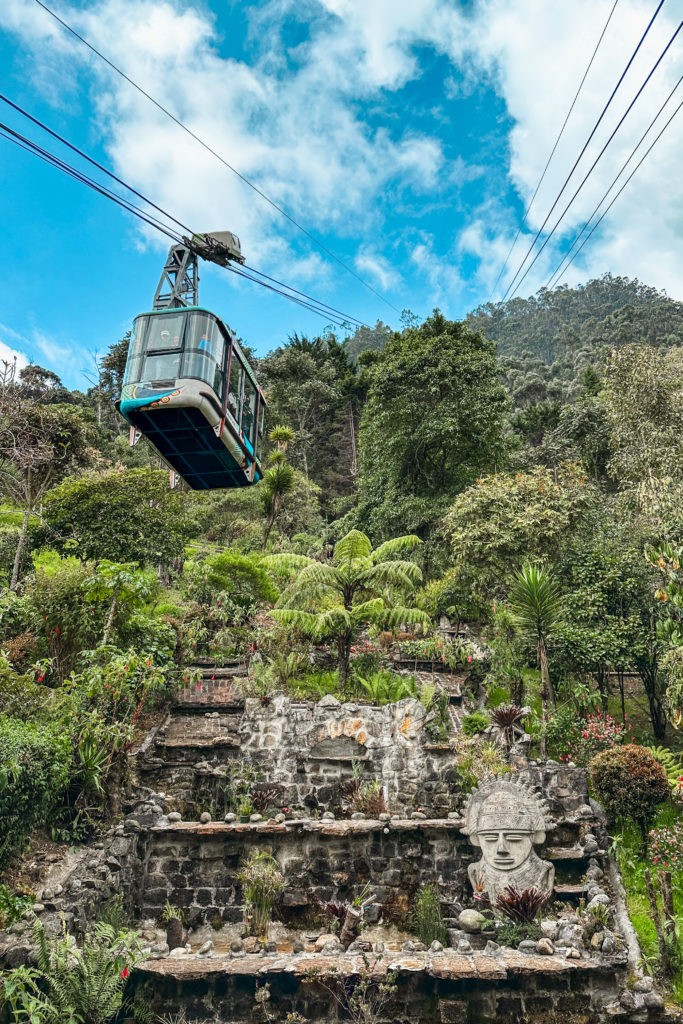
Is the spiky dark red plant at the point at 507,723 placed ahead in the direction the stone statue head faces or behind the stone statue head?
behind

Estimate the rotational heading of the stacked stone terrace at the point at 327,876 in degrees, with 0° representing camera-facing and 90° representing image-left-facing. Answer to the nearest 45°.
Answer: approximately 0°

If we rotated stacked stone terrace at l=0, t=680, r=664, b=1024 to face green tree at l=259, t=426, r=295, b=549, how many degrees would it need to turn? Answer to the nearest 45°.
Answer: approximately 180°

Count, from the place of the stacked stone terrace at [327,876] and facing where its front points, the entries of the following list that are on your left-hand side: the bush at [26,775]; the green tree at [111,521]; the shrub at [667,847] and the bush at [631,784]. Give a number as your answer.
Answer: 2

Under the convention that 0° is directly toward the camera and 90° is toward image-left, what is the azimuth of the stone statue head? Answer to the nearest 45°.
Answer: approximately 0°

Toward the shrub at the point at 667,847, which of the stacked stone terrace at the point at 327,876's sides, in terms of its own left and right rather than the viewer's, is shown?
left

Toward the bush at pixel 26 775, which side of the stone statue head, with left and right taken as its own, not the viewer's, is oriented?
right

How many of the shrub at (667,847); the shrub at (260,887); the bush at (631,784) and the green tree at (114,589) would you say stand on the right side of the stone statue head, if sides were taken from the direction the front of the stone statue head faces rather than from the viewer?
2
